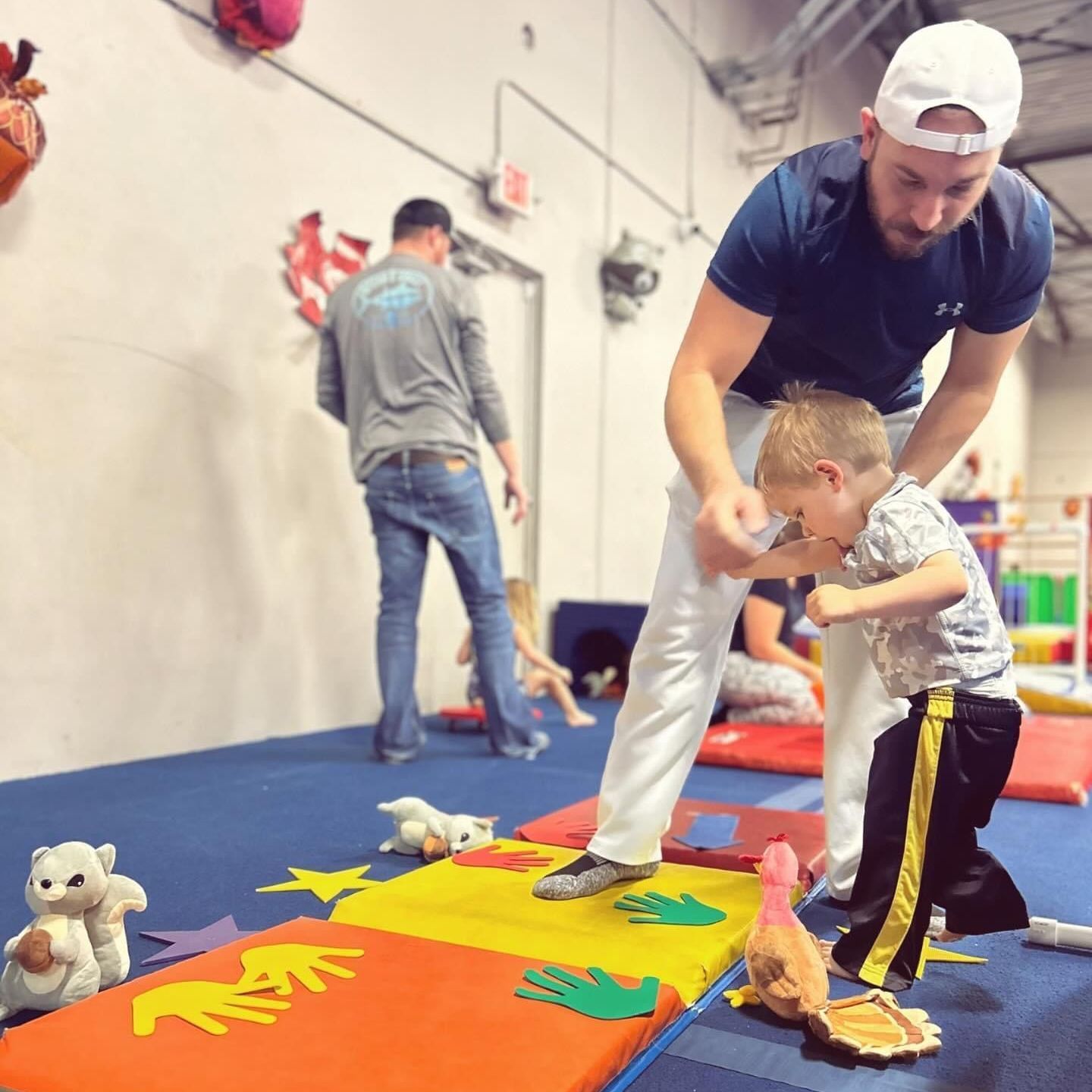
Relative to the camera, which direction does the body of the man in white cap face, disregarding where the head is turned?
toward the camera

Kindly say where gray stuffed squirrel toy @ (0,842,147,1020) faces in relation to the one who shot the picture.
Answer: facing the viewer and to the left of the viewer

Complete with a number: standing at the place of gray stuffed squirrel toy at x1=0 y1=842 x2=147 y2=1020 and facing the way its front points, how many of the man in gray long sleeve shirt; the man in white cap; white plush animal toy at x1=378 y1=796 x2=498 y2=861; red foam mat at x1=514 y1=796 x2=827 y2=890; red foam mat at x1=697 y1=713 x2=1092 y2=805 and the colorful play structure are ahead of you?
0

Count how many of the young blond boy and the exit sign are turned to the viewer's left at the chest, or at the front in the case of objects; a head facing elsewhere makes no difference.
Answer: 1

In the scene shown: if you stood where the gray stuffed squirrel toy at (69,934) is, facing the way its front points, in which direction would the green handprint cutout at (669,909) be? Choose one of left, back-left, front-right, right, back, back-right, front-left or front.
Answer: back-left

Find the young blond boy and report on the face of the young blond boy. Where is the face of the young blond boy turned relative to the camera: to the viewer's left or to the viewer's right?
to the viewer's left

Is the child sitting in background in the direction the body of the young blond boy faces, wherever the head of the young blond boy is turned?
no

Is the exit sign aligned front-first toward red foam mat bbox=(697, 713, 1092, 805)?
yes

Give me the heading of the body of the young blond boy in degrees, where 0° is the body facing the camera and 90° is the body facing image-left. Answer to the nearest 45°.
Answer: approximately 90°

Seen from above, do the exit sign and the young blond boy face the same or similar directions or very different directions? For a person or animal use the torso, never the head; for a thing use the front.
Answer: very different directions

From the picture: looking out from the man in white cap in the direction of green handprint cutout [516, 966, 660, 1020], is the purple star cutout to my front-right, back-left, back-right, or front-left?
front-right

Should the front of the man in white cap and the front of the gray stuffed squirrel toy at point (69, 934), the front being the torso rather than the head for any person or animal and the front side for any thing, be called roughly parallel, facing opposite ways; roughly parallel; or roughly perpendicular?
roughly parallel

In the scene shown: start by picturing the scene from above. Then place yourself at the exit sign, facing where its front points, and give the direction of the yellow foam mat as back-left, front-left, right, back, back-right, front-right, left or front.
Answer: front-right

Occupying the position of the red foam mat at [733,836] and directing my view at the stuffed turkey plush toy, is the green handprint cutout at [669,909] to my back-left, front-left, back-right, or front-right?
front-right

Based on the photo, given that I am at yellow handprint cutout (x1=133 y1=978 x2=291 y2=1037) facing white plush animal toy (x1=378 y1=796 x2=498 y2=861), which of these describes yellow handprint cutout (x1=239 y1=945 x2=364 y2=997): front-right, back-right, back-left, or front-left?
front-right

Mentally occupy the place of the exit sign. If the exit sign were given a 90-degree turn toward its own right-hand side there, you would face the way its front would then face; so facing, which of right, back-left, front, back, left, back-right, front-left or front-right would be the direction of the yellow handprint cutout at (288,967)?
front-left

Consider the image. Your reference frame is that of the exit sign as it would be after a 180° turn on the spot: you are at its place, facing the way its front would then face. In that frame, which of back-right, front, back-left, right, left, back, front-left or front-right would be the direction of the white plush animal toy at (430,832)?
back-left

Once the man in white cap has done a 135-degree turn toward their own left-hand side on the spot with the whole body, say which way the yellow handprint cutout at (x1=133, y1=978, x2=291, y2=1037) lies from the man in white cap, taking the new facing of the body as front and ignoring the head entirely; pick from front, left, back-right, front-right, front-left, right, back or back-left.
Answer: back

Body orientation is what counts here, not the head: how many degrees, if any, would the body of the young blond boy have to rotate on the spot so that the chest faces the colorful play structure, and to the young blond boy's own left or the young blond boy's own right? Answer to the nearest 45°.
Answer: approximately 90° to the young blond boy's own right
